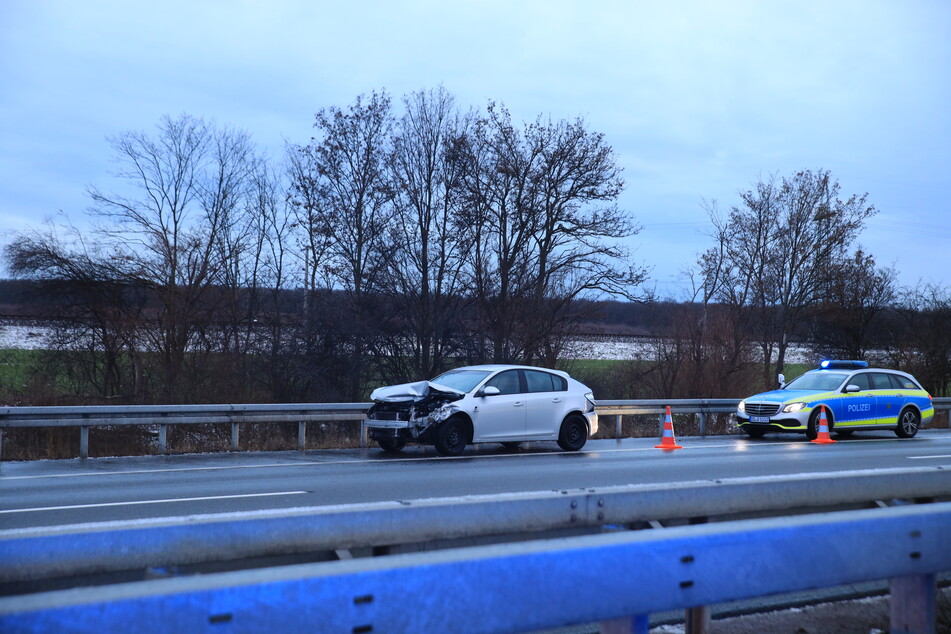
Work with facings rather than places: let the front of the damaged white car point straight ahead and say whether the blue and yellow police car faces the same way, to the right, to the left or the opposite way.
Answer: the same way

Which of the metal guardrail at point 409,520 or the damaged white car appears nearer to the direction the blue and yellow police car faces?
the damaged white car

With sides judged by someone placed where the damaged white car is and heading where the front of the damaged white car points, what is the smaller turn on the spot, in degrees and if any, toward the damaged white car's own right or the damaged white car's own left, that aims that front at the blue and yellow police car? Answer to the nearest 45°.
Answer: approximately 180°

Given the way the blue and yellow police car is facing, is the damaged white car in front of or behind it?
in front

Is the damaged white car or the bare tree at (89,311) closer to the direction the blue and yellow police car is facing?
the damaged white car

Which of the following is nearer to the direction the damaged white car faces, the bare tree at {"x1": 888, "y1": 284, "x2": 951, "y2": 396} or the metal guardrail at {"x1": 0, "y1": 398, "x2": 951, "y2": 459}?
the metal guardrail

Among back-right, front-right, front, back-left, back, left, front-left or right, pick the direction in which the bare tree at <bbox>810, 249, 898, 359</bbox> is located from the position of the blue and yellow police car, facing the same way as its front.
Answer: back-right

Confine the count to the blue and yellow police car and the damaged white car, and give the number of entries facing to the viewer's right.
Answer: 0

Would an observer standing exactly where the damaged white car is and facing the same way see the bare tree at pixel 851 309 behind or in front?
behind

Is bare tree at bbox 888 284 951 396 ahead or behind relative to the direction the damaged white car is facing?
behind

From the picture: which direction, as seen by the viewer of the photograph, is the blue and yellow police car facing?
facing the viewer and to the left of the viewer

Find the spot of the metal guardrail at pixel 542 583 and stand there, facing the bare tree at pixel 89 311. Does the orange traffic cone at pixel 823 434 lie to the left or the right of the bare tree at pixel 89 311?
right

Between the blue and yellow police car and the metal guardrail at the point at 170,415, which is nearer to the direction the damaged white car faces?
the metal guardrail

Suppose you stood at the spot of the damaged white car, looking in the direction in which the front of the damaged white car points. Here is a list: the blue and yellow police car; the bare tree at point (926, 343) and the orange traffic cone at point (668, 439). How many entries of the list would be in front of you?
0

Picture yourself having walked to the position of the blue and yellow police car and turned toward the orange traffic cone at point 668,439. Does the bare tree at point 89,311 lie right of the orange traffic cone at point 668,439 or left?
right

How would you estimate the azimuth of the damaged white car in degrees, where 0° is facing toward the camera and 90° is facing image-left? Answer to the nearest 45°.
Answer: approximately 45°

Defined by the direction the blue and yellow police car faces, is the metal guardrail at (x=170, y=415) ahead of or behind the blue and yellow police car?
ahead

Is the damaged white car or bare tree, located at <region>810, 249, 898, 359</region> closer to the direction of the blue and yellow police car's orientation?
the damaged white car

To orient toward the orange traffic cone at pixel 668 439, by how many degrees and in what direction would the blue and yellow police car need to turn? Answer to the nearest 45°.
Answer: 0° — it already faces it

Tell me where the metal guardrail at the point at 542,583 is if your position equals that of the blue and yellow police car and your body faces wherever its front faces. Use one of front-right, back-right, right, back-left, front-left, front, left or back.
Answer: front-left

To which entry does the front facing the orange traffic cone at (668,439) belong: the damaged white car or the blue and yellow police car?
the blue and yellow police car

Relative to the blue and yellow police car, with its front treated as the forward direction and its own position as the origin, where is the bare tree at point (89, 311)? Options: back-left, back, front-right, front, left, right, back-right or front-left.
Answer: front-right
